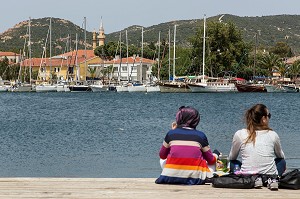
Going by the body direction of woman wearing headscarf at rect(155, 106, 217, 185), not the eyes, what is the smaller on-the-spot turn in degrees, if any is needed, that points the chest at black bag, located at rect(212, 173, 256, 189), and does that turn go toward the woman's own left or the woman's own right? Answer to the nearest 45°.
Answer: approximately 90° to the woman's own right

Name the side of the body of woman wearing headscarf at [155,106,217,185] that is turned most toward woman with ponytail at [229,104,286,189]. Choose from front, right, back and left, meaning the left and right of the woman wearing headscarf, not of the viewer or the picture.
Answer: right

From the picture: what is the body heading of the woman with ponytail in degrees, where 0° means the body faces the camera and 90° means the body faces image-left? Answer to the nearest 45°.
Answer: approximately 180°

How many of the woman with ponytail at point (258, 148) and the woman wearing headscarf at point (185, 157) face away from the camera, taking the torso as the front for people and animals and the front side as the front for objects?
2

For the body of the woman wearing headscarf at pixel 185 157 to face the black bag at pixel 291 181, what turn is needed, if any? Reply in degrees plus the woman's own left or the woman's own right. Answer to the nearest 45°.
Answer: approximately 90° to the woman's own right

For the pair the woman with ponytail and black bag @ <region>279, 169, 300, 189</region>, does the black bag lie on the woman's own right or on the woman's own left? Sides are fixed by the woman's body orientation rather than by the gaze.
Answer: on the woman's own right

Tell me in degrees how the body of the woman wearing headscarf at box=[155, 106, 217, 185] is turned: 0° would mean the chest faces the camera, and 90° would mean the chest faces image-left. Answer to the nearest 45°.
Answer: approximately 180°
